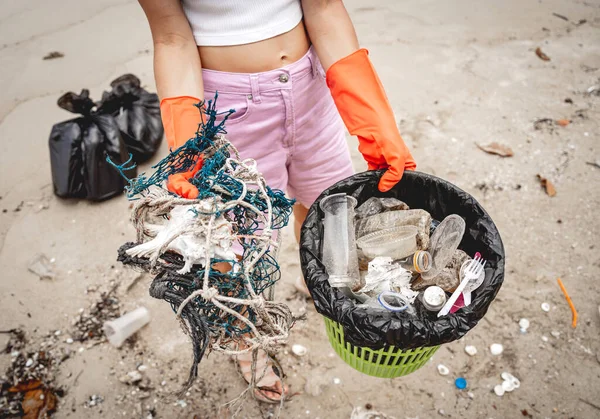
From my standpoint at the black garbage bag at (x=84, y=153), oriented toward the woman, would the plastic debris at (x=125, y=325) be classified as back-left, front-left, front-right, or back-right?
front-right

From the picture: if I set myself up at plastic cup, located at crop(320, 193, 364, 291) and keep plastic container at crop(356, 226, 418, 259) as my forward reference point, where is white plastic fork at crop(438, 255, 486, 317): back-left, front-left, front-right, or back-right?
front-right

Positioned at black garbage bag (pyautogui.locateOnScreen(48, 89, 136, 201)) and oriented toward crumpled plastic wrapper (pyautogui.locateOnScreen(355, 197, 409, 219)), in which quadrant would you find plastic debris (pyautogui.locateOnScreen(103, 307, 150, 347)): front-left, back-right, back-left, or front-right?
front-right

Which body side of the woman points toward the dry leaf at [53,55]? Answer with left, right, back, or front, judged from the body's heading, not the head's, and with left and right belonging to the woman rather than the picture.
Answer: back

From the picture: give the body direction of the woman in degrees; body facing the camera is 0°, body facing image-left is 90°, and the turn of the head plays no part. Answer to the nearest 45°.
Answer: approximately 315°
